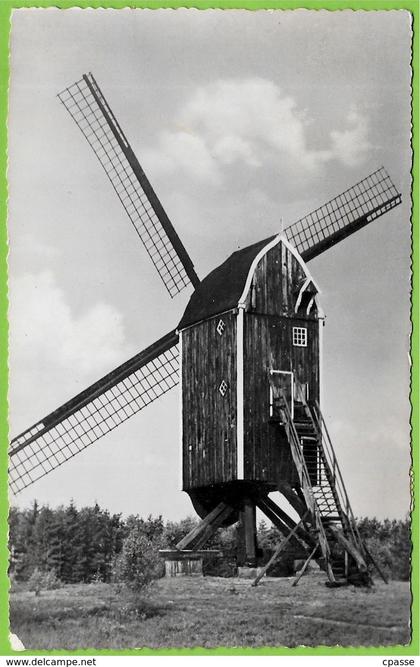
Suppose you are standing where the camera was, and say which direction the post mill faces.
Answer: facing away from the viewer and to the left of the viewer
